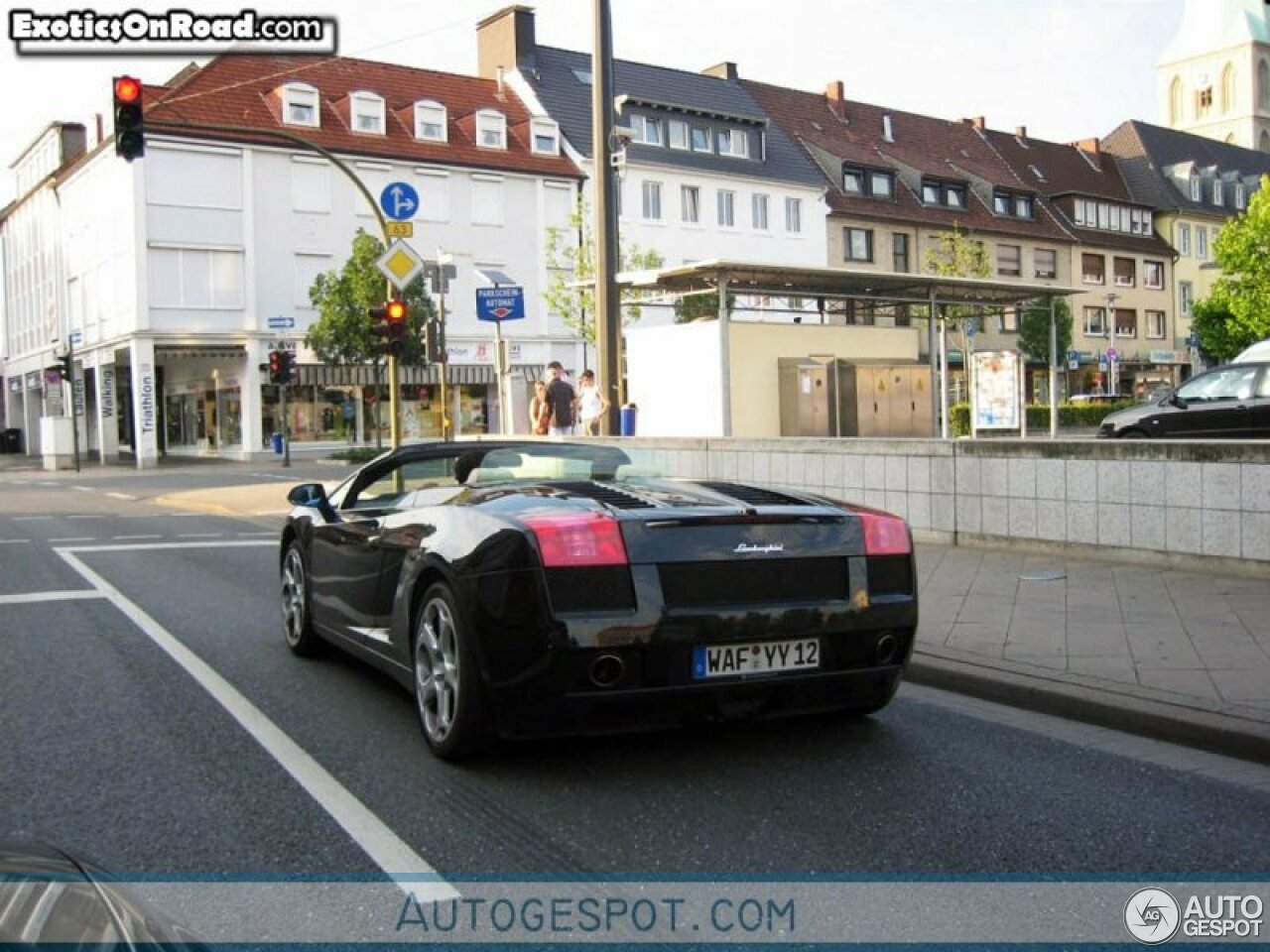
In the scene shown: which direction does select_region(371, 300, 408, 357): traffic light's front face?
toward the camera

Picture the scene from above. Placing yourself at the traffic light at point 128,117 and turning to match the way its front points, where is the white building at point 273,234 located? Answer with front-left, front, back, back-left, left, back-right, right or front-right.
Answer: back

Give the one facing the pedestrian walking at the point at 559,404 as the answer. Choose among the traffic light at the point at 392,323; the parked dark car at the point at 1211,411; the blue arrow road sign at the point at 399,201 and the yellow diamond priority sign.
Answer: the parked dark car

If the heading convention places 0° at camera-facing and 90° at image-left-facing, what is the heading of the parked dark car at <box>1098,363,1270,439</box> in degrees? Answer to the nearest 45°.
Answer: approximately 90°

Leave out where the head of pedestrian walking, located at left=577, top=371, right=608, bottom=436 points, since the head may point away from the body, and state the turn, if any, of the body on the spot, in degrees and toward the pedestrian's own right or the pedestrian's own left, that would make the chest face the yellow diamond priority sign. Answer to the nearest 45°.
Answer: approximately 45° to the pedestrian's own right

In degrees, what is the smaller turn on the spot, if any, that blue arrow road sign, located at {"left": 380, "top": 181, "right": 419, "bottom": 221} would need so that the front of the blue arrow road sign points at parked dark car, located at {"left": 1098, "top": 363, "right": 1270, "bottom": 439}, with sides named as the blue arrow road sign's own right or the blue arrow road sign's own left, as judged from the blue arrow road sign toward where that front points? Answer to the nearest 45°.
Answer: approximately 90° to the blue arrow road sign's own left

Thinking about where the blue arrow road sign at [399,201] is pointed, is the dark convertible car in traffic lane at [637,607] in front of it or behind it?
in front

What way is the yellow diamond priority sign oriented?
toward the camera

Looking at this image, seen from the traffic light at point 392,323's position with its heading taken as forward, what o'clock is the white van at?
The white van is roughly at 9 o'clock from the traffic light.

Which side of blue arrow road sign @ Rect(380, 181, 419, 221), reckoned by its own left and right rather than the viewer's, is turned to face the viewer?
front

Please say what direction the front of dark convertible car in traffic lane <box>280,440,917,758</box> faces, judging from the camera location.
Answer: facing away from the viewer and to the left of the viewer

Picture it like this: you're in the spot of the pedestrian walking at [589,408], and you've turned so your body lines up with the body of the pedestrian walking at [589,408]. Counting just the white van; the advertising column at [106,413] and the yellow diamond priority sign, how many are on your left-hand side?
1
